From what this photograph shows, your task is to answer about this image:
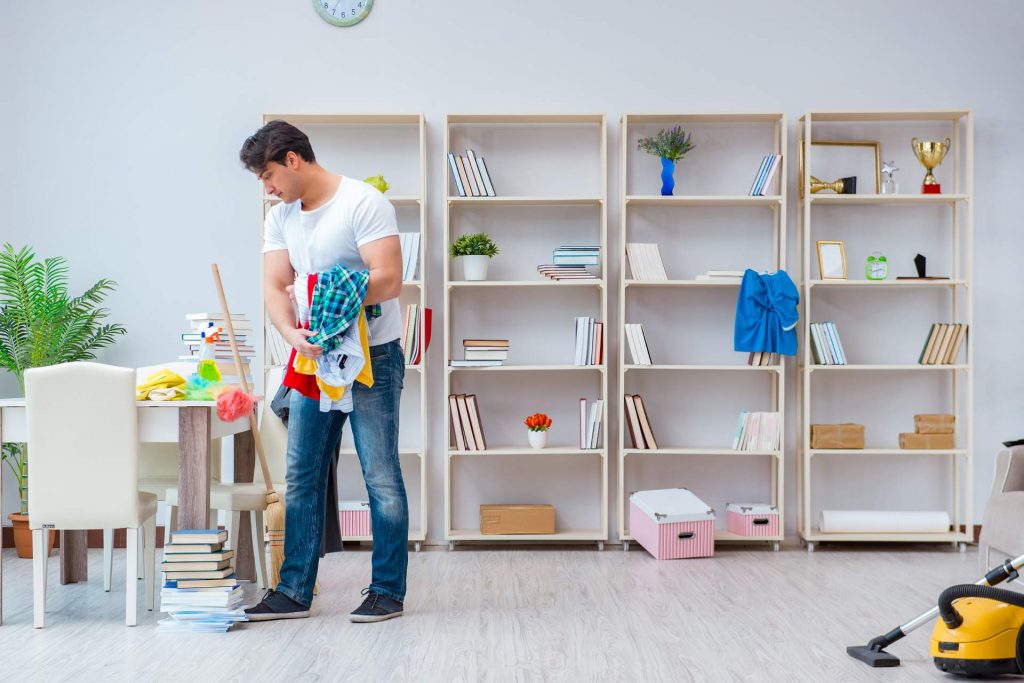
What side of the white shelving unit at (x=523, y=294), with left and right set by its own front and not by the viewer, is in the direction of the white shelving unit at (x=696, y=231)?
left

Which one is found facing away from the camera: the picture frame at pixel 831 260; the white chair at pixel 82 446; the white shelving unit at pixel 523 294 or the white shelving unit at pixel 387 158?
the white chair

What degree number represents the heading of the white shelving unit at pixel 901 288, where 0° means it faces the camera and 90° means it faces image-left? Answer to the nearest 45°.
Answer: approximately 0°

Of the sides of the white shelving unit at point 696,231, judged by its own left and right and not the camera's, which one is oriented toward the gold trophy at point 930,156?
left

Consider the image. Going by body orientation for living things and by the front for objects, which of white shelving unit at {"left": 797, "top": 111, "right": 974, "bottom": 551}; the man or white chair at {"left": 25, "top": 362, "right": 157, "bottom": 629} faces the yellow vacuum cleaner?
the white shelving unit

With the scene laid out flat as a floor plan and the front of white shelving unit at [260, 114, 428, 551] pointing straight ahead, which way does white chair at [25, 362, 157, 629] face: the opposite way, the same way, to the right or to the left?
the opposite way

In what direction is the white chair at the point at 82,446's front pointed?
away from the camera

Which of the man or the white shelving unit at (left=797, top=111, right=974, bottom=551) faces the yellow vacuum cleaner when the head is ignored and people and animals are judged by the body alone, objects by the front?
the white shelving unit

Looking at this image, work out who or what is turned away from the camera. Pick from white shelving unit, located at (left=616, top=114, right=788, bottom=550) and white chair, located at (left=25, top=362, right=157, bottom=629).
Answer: the white chair

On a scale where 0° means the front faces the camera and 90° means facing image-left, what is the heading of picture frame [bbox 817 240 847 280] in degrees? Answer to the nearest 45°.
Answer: approximately 0°

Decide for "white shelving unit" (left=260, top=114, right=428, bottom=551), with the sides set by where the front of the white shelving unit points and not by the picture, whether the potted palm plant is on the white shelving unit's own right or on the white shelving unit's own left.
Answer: on the white shelving unit's own right
